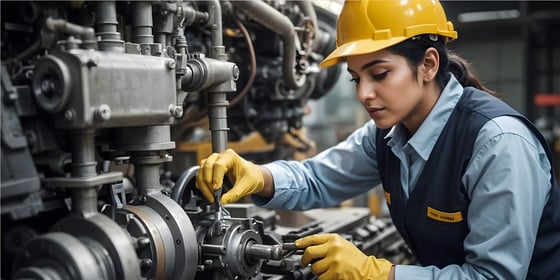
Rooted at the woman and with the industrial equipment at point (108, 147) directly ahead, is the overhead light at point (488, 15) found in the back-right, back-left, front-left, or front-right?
back-right

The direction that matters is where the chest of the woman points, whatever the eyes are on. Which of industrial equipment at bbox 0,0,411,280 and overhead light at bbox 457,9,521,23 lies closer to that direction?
the industrial equipment

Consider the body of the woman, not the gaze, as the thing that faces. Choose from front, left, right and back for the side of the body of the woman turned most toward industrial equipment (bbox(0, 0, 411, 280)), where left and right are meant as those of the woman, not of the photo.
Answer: front

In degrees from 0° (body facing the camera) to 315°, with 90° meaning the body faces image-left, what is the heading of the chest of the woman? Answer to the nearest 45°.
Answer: approximately 45°

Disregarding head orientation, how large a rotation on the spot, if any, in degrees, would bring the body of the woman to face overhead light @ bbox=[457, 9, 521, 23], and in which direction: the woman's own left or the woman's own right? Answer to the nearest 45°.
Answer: approximately 135° to the woman's own right
